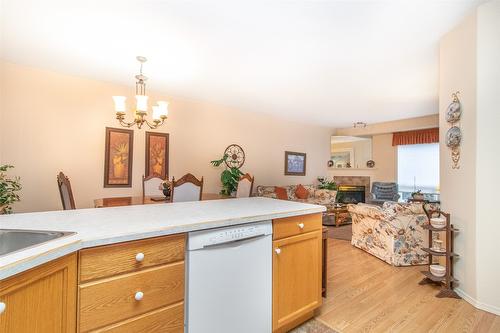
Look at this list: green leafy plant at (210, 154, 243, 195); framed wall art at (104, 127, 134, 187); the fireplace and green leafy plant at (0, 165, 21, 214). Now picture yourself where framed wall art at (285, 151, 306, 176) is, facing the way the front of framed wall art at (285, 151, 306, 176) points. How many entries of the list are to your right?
3

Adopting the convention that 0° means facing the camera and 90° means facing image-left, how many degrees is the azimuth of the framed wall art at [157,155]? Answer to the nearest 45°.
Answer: approximately 315°

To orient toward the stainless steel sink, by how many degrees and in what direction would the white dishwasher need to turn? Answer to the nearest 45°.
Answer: approximately 135° to its right

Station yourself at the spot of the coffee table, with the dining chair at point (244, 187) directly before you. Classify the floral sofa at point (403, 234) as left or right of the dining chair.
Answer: left

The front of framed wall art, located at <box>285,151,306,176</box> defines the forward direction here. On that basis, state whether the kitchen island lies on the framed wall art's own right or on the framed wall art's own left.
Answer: on the framed wall art's own right

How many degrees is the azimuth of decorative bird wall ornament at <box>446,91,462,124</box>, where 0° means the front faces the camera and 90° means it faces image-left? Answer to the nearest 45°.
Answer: approximately 45°

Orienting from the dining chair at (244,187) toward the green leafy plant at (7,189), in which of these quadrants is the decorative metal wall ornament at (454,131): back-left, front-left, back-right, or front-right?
back-left

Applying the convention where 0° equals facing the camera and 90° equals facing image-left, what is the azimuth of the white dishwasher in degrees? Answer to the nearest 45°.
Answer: approximately 315°

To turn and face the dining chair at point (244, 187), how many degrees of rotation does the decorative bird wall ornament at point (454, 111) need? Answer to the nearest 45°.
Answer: approximately 45° to its right

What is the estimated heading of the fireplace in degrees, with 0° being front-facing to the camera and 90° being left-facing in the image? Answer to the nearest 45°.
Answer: approximately 0°

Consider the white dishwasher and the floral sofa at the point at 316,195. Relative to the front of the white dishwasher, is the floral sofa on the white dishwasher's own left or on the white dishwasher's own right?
on the white dishwasher's own left

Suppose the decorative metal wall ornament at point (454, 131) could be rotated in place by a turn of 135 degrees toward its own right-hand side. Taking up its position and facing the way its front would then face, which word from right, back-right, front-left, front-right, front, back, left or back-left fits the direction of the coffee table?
front-left
